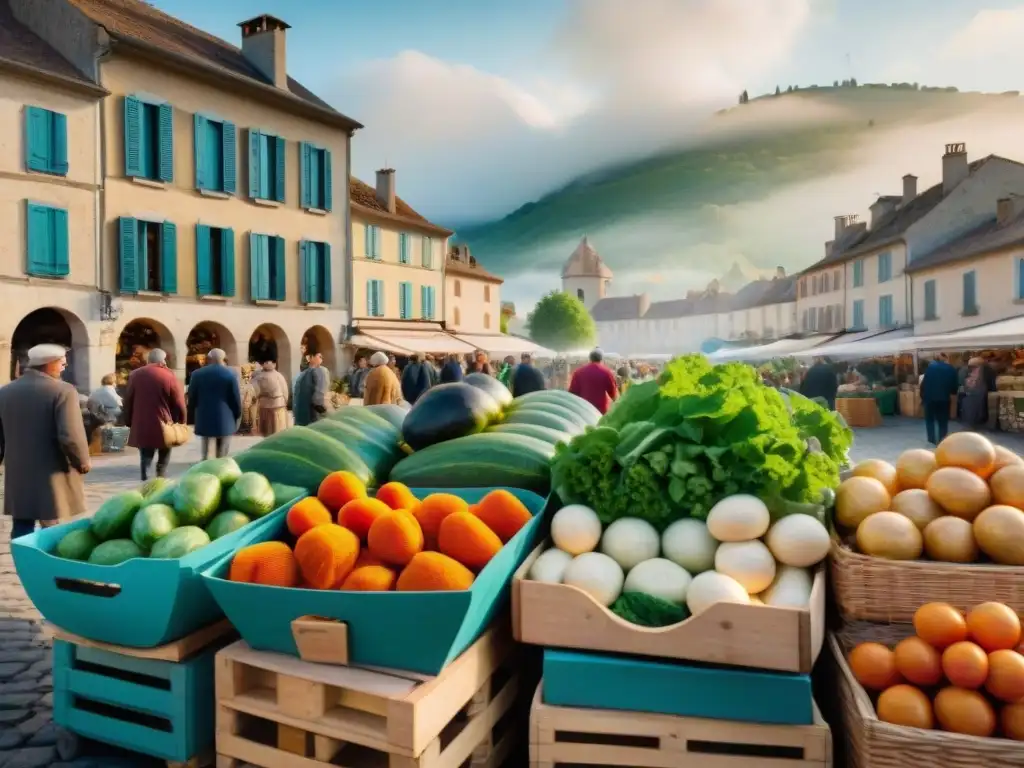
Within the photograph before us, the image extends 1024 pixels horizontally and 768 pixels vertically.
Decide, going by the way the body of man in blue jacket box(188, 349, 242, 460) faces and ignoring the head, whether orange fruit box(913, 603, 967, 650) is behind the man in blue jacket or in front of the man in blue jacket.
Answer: behind

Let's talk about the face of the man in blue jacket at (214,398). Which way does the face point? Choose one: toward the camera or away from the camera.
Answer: away from the camera

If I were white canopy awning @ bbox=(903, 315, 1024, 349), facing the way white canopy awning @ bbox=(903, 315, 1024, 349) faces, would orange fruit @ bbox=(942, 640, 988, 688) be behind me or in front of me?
in front

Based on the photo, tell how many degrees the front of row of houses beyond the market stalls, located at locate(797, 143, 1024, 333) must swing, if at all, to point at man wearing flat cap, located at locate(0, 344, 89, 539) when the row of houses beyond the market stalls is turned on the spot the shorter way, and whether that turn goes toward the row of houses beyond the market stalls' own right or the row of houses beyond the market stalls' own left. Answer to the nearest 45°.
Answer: approximately 45° to the row of houses beyond the market stalls' own left

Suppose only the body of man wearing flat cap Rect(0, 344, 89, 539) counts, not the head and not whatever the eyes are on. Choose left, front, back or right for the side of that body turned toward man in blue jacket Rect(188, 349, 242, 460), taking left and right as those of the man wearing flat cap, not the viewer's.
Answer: front

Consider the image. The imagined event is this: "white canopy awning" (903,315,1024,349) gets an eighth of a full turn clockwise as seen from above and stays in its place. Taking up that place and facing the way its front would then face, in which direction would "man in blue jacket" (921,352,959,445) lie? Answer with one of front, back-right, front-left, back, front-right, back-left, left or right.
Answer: left

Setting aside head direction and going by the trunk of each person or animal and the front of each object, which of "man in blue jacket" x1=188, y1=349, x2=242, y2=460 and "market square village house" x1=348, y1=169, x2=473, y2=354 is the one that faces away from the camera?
the man in blue jacket

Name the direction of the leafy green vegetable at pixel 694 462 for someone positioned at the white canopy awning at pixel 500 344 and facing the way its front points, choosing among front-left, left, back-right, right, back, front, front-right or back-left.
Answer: front-right

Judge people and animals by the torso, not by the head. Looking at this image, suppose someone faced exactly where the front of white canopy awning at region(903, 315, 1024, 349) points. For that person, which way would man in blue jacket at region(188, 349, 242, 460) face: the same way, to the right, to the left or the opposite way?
to the right

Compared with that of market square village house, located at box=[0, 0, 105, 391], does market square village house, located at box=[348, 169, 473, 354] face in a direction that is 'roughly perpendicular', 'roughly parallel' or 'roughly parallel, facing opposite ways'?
roughly parallel

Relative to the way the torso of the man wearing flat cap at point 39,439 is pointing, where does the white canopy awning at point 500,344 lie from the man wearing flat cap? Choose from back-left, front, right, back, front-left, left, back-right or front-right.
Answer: front

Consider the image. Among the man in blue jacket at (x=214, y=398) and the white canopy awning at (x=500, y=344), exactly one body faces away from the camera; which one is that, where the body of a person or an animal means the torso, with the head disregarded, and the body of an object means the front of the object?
the man in blue jacket

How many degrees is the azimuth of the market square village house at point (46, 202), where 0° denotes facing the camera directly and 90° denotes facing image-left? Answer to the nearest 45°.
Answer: approximately 315°

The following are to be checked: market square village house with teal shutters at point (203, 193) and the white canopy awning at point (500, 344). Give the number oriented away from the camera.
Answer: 0

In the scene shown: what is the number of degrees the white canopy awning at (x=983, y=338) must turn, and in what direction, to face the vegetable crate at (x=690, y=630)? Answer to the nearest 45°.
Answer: approximately 45° to its left

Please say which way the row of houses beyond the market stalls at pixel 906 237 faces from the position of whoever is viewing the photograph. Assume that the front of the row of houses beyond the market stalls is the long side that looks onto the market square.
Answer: facing the viewer and to the left of the viewer

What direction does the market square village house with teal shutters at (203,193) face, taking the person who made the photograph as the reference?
facing the viewer and to the right of the viewer
